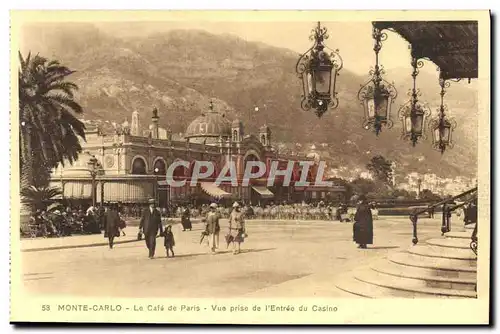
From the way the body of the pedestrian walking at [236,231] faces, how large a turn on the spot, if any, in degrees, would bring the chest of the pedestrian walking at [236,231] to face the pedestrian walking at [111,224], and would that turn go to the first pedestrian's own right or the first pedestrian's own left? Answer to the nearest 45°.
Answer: approximately 90° to the first pedestrian's own right

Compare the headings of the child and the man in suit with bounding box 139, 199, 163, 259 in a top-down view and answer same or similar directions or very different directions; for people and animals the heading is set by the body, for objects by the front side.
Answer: same or similar directions

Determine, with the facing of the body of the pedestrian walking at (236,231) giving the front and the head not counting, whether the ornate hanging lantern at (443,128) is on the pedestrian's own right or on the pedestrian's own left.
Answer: on the pedestrian's own left

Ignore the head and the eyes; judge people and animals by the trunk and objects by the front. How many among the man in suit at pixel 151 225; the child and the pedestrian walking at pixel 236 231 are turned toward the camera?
3

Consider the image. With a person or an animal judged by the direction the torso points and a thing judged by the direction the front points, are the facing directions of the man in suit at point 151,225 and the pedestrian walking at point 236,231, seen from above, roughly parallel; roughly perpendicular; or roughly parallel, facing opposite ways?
roughly parallel

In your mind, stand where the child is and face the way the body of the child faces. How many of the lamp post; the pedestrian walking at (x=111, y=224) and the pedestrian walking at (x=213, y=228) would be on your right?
2

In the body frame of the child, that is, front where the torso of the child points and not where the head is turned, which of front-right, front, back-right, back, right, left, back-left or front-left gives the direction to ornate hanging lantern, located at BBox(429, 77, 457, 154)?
left

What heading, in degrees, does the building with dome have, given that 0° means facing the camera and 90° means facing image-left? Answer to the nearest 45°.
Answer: approximately 315°

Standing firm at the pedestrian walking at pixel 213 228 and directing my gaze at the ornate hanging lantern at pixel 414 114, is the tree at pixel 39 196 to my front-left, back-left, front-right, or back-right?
back-right

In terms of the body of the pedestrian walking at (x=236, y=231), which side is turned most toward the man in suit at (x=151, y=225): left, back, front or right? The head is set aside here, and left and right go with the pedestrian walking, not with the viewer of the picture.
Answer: right

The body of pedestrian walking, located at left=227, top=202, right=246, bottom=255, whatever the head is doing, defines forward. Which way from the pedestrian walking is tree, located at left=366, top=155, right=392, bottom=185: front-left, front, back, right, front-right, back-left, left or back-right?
back

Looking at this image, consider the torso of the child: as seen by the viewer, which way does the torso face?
toward the camera

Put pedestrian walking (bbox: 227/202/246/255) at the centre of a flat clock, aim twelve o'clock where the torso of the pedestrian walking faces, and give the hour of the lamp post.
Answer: The lamp post is roughly at 5 o'clock from the pedestrian walking.

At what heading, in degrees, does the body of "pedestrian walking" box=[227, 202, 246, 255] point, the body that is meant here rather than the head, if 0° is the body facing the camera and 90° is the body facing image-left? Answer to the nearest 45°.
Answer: approximately 0°

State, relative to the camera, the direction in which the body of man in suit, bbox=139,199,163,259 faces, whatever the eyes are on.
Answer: toward the camera
